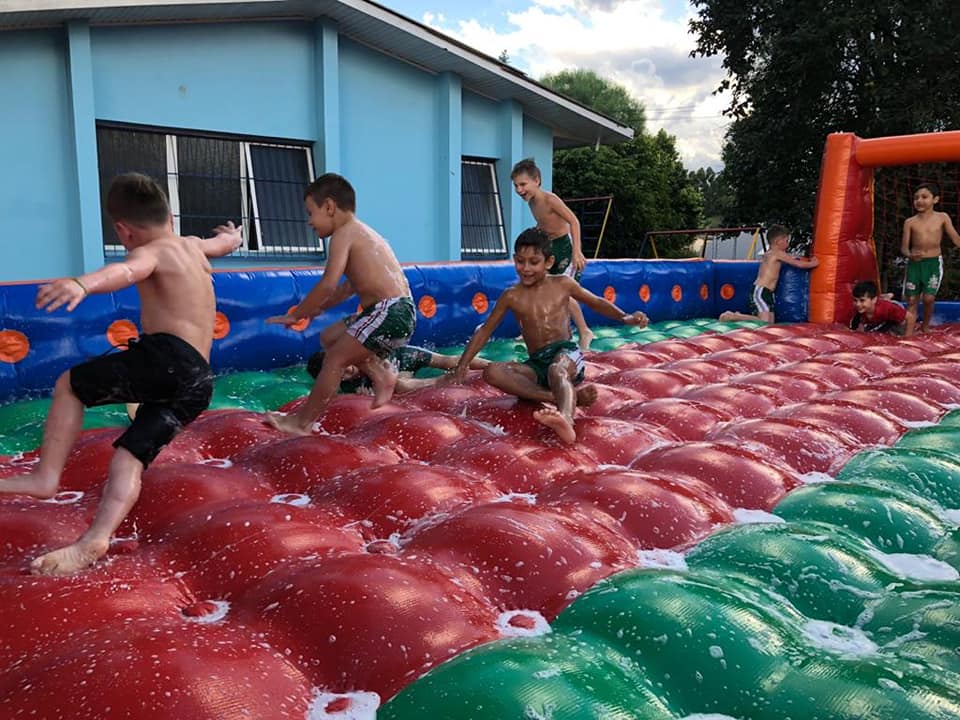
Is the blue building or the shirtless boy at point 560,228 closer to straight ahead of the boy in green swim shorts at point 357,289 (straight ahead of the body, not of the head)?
the blue building

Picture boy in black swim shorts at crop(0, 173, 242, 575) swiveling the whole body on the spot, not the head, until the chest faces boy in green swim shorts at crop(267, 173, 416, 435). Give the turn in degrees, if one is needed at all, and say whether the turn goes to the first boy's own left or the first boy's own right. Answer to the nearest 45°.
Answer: approximately 90° to the first boy's own right

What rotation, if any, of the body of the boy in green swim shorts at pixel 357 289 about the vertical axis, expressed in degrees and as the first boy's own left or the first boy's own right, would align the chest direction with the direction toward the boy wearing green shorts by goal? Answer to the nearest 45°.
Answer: approximately 135° to the first boy's own right

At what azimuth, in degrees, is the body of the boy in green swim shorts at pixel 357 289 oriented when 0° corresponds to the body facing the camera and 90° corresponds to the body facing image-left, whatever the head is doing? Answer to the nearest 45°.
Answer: approximately 90°

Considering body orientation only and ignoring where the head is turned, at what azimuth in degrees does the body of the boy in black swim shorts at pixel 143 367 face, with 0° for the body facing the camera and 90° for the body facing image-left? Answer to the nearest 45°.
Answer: approximately 135°
